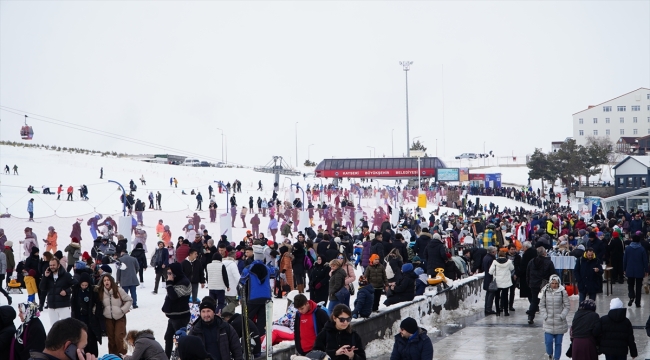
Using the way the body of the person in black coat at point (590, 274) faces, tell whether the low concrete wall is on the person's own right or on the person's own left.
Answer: on the person's own right

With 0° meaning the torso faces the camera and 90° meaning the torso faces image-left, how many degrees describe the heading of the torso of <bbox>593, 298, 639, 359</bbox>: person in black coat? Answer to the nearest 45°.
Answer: approximately 180°

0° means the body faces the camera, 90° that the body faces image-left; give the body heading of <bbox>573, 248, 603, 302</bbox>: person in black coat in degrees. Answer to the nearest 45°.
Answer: approximately 0°

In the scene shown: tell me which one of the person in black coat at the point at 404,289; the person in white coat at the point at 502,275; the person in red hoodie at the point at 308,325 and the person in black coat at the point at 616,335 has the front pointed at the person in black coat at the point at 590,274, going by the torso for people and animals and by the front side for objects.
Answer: the person in black coat at the point at 616,335
